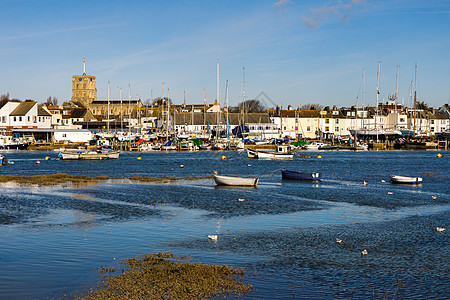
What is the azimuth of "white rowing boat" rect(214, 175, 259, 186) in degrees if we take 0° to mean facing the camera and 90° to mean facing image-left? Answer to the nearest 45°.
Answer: approximately 90°
